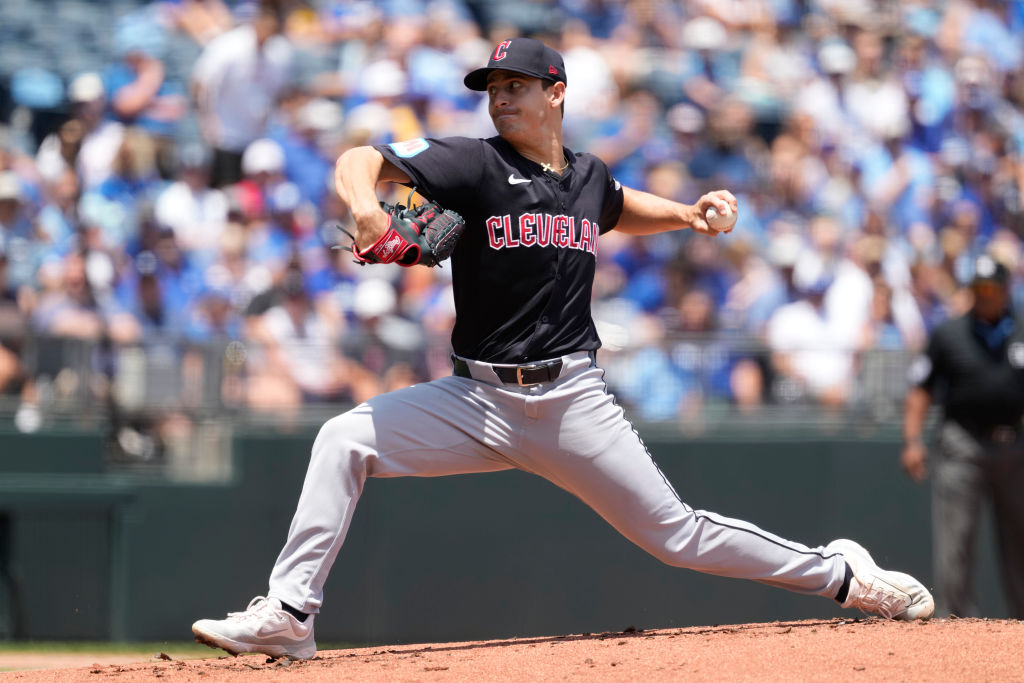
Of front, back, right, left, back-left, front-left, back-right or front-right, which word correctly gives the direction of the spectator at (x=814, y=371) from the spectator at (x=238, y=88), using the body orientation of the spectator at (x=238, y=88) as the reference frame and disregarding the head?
front

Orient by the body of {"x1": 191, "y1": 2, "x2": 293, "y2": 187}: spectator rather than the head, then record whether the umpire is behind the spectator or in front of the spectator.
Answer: in front

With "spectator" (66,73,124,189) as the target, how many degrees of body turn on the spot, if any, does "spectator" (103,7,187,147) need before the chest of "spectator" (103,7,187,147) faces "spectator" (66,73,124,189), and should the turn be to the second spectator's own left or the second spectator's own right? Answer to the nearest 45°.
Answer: approximately 45° to the second spectator's own right

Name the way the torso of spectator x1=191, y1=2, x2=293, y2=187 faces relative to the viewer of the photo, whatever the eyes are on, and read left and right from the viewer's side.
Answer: facing the viewer and to the right of the viewer

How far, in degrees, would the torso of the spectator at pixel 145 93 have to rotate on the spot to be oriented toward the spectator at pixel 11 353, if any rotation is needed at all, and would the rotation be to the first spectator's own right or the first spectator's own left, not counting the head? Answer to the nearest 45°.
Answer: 0° — they already face them

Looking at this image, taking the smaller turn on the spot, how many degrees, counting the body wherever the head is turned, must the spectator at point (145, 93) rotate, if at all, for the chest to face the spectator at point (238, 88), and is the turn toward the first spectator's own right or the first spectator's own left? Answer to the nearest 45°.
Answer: approximately 45° to the first spectator's own left

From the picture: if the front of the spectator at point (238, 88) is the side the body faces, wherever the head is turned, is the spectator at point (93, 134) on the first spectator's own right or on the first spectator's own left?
on the first spectator's own right

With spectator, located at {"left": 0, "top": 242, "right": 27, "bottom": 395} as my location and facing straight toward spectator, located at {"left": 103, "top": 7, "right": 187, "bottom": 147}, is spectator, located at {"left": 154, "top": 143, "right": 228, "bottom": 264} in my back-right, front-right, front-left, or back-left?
front-right

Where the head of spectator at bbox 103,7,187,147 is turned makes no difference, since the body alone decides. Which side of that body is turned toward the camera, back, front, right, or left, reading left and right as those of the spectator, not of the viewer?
front

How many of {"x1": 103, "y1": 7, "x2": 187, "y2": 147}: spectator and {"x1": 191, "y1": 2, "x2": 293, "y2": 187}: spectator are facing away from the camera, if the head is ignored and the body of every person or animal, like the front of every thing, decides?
0

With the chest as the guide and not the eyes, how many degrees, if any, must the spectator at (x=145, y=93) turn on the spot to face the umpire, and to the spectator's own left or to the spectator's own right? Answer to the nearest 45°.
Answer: approximately 45° to the spectator's own left

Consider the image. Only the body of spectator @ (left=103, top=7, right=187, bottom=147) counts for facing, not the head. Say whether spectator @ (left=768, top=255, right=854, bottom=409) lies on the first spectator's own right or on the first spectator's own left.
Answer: on the first spectator's own left

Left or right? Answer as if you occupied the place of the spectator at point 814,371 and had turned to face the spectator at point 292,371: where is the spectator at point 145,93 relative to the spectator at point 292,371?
right
